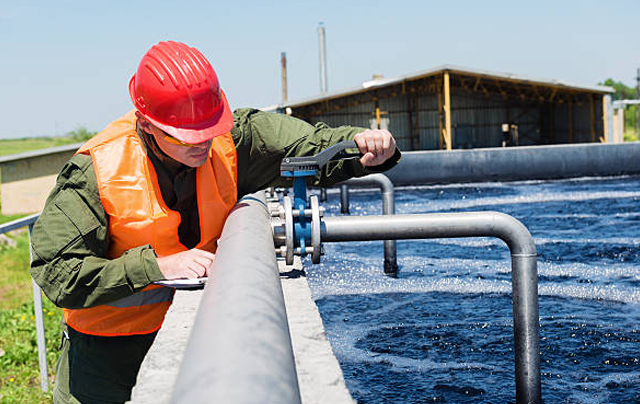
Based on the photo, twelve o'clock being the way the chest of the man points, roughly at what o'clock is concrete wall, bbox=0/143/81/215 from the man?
The concrete wall is roughly at 7 o'clock from the man.

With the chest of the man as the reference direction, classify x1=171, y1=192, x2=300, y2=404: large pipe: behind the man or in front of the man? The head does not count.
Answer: in front

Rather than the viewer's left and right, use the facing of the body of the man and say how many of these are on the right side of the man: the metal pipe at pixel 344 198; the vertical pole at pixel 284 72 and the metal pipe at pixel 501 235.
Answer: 0

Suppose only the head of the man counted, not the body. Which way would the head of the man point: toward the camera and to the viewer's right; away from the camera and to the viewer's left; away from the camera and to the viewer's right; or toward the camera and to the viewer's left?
toward the camera and to the viewer's right

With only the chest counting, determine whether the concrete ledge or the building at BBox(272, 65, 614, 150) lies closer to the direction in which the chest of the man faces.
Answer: the concrete ledge

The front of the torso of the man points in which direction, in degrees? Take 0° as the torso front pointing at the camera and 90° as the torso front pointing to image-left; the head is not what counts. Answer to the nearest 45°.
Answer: approximately 315°

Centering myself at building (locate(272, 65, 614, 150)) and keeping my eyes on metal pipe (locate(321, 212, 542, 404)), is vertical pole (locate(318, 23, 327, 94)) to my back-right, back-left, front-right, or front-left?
back-right

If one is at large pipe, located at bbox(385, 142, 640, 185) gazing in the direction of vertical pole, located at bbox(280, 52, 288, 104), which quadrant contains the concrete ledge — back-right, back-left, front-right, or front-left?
back-left
